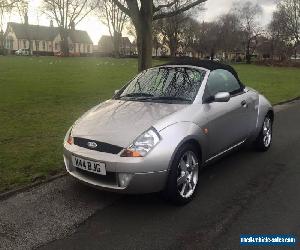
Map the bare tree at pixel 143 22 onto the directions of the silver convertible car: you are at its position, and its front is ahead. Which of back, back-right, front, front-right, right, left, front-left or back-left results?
back-right

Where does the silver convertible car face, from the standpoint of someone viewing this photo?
facing the viewer and to the left of the viewer
